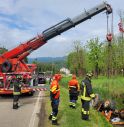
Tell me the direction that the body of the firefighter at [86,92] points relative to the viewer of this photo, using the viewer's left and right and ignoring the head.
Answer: facing to the right of the viewer

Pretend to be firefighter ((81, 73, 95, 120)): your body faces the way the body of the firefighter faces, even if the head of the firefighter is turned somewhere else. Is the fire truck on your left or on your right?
on your left
